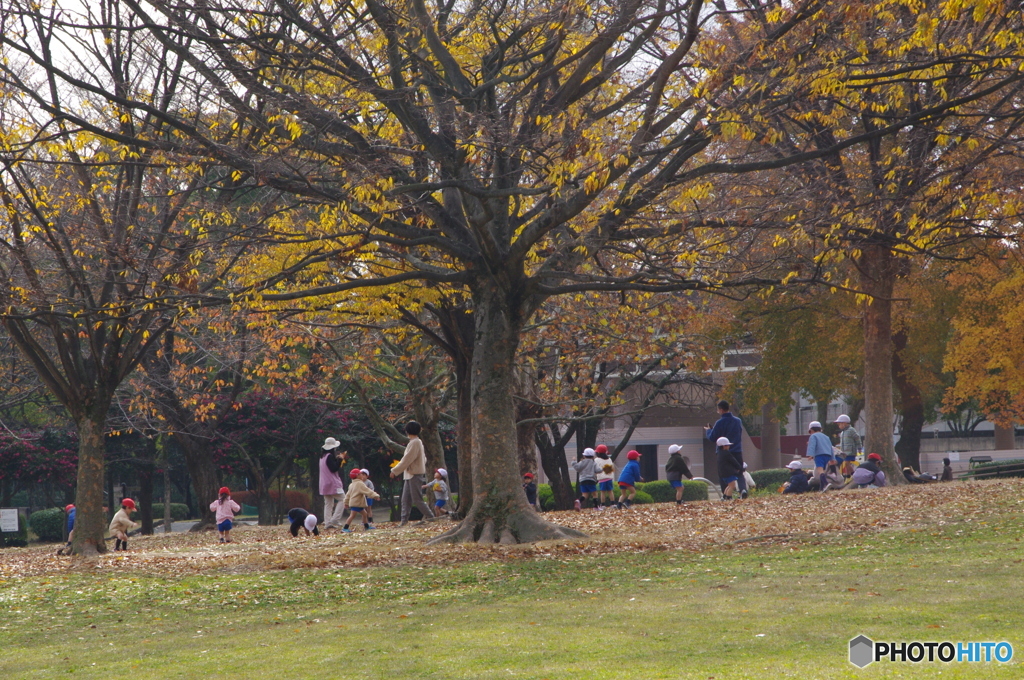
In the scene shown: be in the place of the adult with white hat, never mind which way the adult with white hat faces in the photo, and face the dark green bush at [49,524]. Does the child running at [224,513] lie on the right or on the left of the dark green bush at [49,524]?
left

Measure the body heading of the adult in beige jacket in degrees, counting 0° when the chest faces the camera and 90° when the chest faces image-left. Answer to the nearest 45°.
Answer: approximately 90°

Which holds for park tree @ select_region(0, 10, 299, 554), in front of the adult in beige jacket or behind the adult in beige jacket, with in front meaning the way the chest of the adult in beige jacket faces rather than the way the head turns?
in front

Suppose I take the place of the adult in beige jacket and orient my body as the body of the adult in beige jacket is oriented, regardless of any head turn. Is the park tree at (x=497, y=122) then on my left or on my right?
on my left

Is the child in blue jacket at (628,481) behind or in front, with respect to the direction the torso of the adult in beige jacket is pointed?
behind

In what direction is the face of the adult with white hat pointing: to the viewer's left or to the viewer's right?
to the viewer's right

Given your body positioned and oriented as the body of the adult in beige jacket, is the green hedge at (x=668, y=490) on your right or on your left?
on your right

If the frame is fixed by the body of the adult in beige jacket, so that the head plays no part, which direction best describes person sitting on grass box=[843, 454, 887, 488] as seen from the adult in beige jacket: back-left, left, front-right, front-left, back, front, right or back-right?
back

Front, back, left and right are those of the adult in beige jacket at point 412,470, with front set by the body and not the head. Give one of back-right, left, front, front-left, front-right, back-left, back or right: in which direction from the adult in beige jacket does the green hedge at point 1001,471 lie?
back-right

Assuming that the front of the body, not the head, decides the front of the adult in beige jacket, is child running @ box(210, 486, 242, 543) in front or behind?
in front
